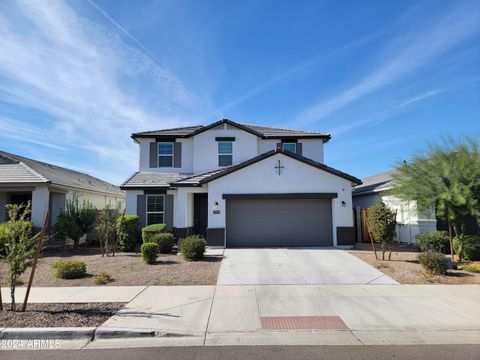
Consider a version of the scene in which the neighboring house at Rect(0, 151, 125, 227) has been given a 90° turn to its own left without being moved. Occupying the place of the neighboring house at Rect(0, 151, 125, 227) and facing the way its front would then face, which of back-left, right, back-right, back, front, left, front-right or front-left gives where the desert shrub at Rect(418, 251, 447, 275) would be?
front-right

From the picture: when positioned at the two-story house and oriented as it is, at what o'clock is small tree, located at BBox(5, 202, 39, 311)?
The small tree is roughly at 1 o'clock from the two-story house.

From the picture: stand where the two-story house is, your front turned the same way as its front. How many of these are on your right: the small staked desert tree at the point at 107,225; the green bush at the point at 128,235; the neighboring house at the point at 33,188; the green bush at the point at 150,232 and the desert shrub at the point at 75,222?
5

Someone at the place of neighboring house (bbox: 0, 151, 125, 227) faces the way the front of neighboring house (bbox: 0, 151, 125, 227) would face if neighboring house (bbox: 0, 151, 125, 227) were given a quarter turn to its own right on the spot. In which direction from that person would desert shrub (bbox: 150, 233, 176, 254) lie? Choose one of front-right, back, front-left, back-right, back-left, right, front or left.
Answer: back-left

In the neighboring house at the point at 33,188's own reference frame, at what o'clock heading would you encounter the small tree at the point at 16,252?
The small tree is roughly at 12 o'clock from the neighboring house.

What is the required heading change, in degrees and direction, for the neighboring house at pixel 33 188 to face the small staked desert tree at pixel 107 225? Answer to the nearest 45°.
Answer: approximately 45° to its left

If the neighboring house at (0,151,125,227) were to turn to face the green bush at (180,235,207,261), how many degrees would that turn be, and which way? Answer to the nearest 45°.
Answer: approximately 45° to its left

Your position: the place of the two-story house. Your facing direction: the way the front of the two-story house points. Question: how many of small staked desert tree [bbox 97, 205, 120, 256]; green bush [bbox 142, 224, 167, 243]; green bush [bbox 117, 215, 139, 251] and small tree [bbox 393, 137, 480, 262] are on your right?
3

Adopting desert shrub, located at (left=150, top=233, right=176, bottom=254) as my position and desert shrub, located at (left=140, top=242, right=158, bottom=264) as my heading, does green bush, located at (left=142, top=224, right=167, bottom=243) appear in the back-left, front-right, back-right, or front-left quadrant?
back-right

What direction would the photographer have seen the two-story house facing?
facing the viewer

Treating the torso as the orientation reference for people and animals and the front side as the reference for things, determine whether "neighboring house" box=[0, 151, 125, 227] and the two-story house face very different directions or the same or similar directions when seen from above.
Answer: same or similar directions

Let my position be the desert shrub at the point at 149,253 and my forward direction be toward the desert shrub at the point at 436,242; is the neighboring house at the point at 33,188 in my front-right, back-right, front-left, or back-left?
back-left

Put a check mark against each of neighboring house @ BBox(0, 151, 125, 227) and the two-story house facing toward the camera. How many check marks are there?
2

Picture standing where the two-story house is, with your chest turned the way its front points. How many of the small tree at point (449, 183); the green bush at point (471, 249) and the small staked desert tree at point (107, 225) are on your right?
1

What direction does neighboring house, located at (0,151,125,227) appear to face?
toward the camera

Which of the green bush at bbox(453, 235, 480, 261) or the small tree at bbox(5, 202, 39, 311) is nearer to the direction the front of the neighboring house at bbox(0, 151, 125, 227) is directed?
the small tree

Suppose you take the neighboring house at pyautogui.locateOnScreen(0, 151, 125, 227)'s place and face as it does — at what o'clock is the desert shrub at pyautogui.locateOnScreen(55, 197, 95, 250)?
The desert shrub is roughly at 11 o'clock from the neighboring house.
